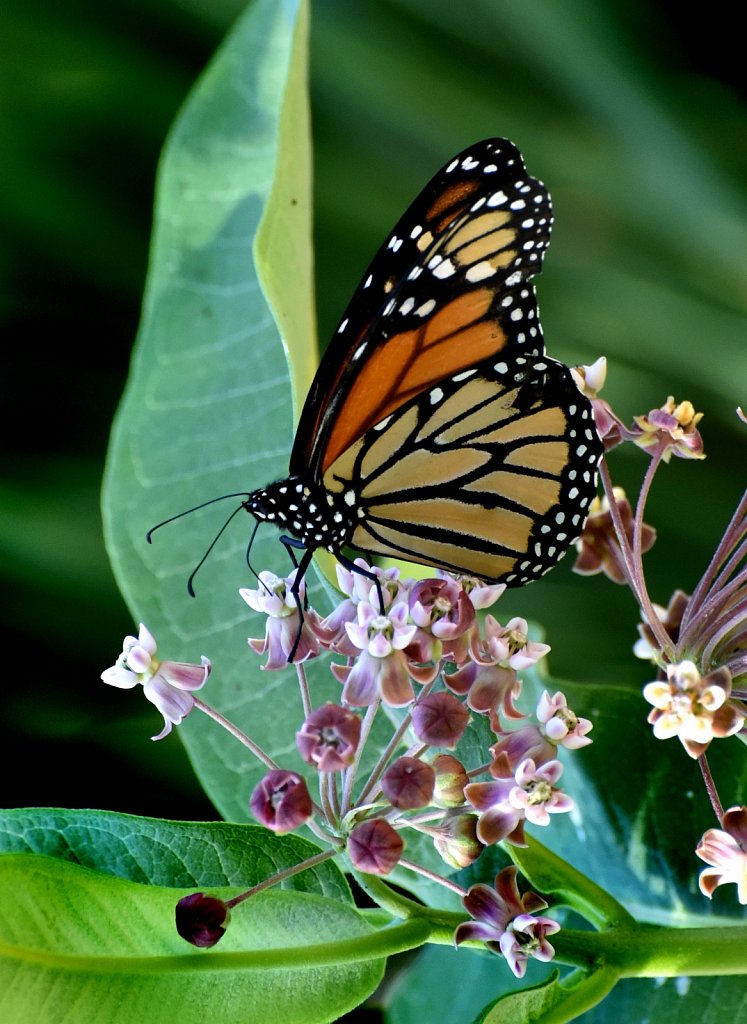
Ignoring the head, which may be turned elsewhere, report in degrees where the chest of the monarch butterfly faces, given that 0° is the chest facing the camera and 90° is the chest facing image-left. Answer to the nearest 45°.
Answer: approximately 90°
